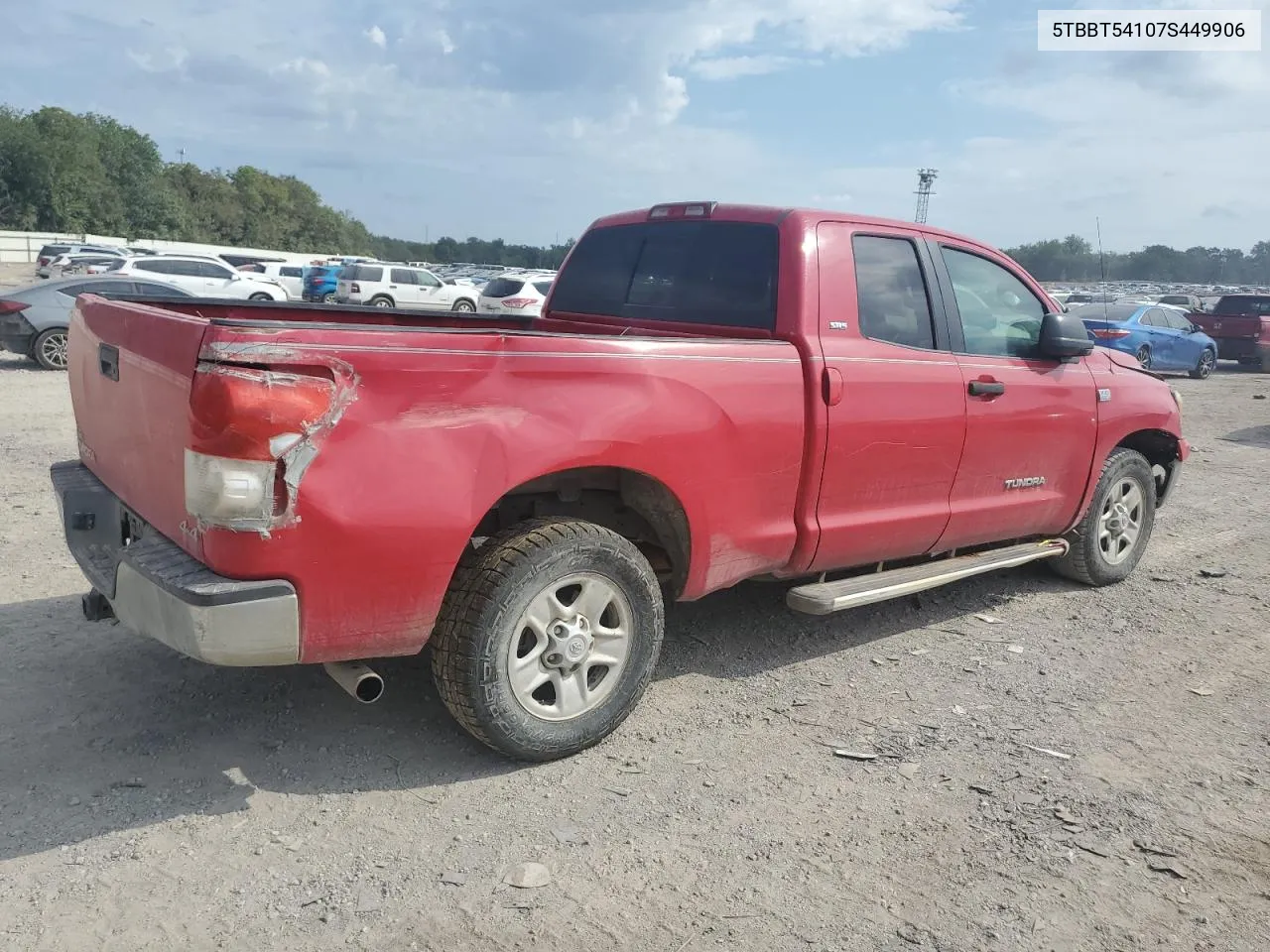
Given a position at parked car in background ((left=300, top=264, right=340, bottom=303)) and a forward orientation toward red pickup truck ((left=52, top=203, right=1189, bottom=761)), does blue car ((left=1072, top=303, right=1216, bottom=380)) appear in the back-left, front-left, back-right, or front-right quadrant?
front-left

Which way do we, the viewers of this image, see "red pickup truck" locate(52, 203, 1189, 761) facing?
facing away from the viewer and to the right of the viewer

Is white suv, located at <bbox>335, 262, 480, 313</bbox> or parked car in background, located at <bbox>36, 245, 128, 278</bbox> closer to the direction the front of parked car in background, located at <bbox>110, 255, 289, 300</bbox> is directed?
the white suv

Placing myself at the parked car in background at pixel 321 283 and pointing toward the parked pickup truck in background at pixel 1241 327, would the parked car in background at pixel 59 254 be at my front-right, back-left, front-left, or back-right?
back-left

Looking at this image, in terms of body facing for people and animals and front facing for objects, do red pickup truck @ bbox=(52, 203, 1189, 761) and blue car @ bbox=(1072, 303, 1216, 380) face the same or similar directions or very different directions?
same or similar directions

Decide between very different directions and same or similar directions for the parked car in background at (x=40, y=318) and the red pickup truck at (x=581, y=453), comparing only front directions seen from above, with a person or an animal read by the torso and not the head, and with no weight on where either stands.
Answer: same or similar directions

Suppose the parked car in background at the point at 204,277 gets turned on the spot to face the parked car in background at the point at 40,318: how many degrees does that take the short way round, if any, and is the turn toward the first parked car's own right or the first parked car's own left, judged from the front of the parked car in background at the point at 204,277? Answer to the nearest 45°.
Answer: approximately 90° to the first parked car's own right

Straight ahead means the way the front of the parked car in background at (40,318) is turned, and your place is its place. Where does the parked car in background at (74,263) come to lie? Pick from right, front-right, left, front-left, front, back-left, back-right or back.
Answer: left

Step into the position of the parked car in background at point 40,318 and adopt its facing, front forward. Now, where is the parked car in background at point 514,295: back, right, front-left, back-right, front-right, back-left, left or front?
front-left

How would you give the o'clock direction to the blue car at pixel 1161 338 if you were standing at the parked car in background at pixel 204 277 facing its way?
The blue car is roughly at 1 o'clock from the parked car in background.

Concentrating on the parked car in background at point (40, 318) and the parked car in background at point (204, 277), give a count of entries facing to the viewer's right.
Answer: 2

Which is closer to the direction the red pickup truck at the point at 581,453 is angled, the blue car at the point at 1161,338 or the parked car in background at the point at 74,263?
the blue car

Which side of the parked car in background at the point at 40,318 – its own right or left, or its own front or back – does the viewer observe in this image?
right

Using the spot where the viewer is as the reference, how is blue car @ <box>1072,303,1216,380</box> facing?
facing away from the viewer and to the right of the viewer

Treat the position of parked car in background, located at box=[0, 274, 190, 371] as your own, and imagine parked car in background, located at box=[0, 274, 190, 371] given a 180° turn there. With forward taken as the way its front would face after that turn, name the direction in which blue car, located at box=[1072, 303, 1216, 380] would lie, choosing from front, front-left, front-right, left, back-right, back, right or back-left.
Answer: back

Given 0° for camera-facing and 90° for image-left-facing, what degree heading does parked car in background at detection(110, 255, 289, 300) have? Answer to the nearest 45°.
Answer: approximately 270°
